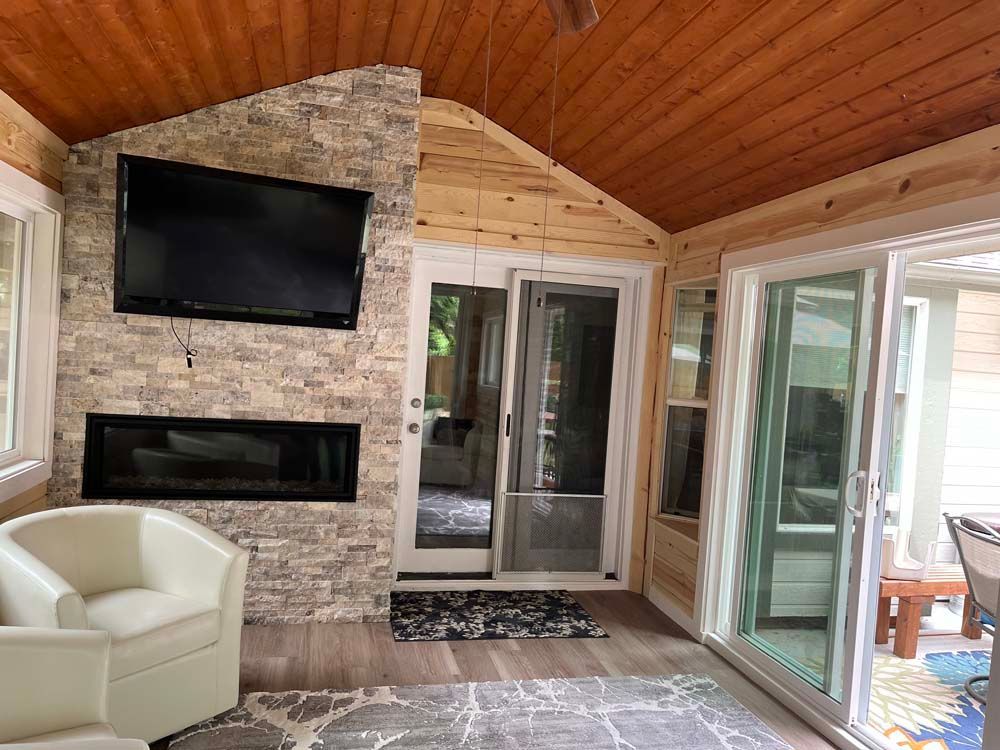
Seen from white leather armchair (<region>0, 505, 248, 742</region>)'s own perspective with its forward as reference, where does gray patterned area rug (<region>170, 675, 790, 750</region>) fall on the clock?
The gray patterned area rug is roughly at 11 o'clock from the white leather armchair.

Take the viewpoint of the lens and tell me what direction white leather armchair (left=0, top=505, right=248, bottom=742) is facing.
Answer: facing the viewer and to the right of the viewer

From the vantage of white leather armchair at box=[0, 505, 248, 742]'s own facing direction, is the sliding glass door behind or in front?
in front

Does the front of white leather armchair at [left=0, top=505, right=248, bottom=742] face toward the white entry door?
no

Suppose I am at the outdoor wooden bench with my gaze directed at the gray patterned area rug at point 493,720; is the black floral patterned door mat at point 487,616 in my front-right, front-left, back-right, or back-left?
front-right

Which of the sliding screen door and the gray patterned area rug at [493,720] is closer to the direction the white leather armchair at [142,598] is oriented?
the gray patterned area rug

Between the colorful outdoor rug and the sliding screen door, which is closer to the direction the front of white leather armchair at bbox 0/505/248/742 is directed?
the colorful outdoor rug

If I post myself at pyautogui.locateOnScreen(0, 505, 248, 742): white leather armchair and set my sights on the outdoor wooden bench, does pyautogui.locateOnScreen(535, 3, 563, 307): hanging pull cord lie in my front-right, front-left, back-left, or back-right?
front-left

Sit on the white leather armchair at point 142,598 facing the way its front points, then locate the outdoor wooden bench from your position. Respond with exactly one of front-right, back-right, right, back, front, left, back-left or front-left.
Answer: front-left

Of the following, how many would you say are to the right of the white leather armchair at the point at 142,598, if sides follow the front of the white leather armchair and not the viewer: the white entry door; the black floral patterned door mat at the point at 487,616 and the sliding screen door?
0

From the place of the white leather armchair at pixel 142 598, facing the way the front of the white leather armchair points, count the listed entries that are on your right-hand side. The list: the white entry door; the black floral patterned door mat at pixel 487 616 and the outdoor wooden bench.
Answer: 0

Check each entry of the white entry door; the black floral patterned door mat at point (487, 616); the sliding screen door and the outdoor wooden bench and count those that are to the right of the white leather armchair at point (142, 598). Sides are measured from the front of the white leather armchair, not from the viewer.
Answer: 0

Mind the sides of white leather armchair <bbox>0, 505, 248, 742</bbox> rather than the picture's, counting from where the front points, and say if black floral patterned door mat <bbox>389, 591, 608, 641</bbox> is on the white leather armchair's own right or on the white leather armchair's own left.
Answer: on the white leather armchair's own left

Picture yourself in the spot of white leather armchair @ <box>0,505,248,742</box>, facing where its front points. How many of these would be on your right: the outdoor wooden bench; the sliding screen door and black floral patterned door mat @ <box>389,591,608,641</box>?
0
